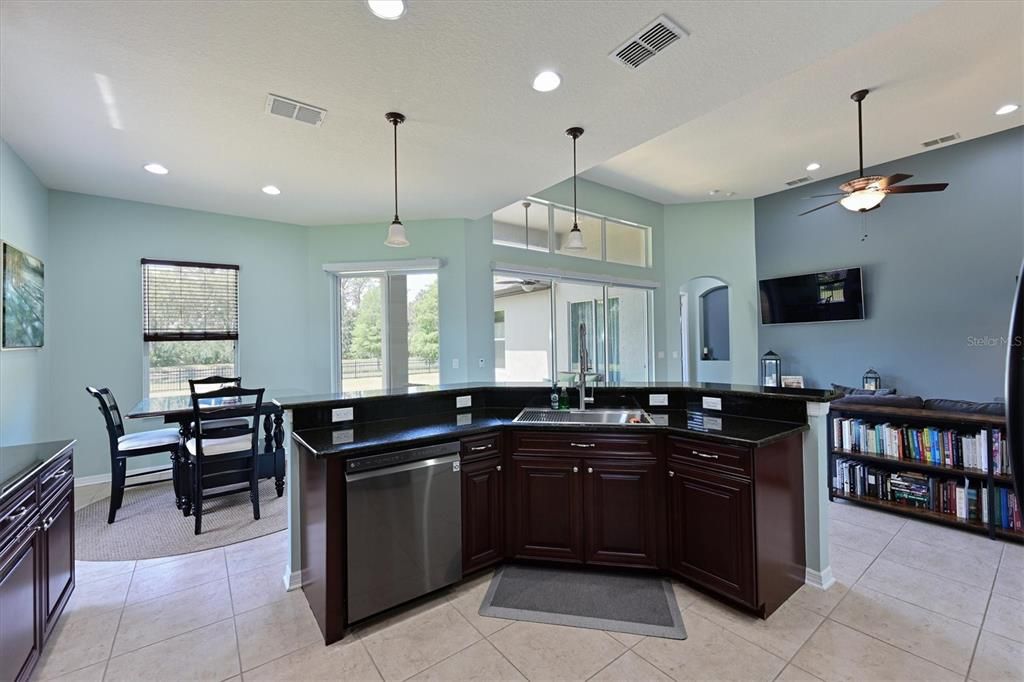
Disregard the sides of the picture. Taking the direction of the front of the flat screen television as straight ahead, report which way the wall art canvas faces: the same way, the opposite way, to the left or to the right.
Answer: the opposite way

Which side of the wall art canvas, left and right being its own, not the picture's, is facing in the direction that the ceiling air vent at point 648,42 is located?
front

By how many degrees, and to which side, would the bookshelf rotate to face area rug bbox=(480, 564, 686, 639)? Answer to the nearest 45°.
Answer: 0° — it already faces it

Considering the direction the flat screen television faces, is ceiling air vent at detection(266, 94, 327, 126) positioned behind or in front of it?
in front

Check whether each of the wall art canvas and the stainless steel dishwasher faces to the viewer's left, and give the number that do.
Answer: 0

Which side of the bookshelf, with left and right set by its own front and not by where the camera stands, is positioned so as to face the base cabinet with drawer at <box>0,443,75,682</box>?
front

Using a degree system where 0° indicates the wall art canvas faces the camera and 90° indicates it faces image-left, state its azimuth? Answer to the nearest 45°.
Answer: approximately 315°

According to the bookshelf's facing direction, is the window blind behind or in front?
in front

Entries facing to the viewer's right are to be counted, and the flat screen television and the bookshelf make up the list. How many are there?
0

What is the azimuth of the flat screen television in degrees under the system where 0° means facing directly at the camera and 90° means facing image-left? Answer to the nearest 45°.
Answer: approximately 45°
